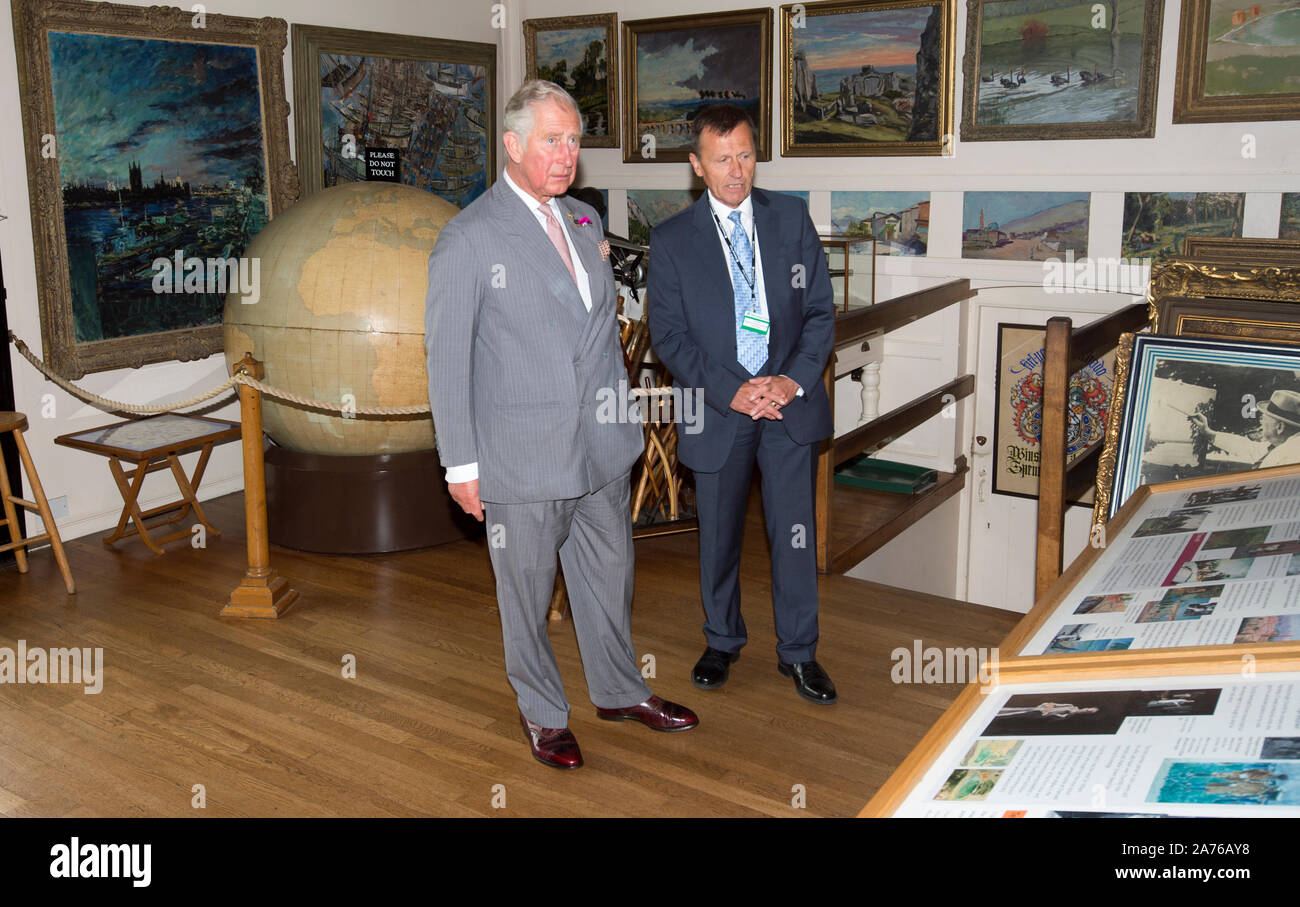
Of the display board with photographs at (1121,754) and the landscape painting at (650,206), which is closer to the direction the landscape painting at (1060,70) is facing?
the display board with photographs

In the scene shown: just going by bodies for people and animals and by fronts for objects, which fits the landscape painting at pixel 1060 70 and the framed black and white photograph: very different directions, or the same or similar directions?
same or similar directions

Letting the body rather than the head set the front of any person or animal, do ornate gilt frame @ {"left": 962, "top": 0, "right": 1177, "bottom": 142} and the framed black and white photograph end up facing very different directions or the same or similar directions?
same or similar directions

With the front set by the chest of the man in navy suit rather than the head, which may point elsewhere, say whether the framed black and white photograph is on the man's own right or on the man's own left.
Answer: on the man's own left

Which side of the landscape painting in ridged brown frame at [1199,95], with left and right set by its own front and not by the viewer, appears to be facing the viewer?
front

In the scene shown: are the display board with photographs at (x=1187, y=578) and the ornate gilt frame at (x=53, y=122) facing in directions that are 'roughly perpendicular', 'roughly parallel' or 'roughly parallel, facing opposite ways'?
roughly perpendicular

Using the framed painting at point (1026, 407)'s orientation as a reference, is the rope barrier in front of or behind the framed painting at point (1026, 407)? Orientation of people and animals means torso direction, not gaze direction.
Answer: in front

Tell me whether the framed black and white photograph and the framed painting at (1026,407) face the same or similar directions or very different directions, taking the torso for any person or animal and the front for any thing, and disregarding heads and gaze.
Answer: same or similar directions

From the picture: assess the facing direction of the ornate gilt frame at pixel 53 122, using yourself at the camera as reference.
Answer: facing the viewer and to the right of the viewer

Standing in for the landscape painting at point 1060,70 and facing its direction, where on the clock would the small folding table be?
The small folding table is roughly at 2 o'clock from the landscape painting.

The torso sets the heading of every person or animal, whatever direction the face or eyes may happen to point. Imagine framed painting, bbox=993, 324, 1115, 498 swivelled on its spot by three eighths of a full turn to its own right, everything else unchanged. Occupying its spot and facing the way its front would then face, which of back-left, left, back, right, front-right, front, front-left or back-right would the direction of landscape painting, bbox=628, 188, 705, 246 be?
front-left

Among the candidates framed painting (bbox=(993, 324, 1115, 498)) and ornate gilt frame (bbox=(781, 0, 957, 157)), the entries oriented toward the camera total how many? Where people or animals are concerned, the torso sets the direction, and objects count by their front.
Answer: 2

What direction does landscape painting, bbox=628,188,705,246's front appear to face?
toward the camera

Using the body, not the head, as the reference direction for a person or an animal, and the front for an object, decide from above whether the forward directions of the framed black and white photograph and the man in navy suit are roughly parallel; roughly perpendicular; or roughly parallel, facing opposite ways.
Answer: roughly parallel

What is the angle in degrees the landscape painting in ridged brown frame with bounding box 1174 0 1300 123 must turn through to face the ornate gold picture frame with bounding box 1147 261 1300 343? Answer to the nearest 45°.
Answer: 0° — it already faces it

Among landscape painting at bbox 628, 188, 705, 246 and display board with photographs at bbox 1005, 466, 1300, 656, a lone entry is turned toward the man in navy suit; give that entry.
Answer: the landscape painting

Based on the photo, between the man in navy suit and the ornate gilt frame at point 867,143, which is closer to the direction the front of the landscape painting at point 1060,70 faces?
the man in navy suit

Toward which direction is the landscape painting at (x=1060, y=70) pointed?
toward the camera

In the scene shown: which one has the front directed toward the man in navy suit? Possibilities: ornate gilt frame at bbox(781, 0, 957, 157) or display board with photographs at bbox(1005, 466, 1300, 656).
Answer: the ornate gilt frame
